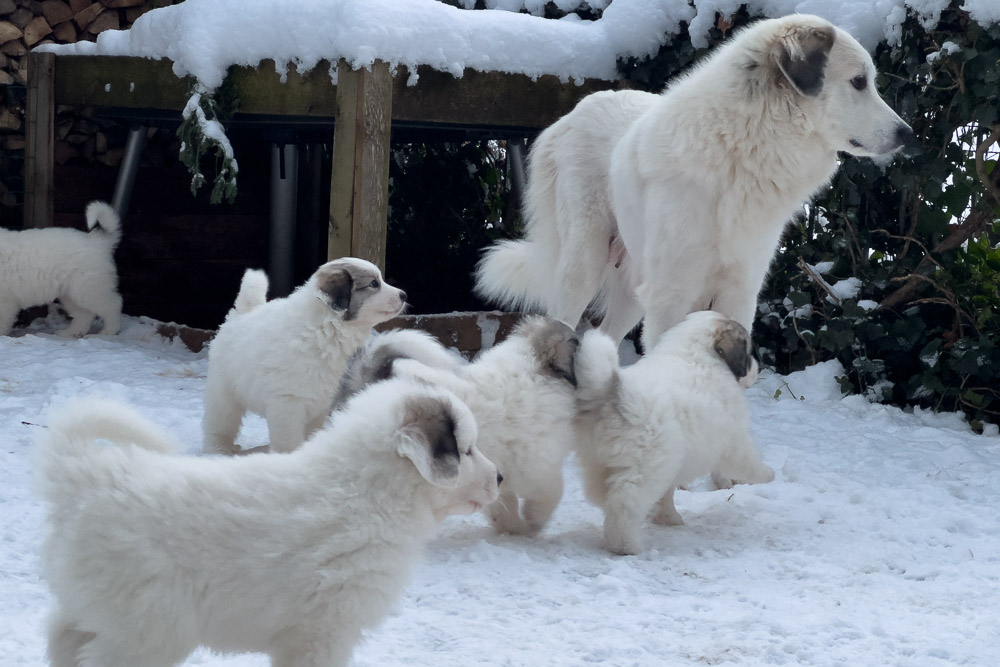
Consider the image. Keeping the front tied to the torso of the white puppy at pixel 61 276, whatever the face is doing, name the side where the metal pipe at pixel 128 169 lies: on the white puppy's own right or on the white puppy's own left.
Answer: on the white puppy's own right

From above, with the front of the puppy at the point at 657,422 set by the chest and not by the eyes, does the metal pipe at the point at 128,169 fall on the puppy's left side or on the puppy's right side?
on the puppy's left side

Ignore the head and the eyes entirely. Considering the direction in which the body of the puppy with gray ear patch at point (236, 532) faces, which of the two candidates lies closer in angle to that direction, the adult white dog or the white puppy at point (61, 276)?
the adult white dog

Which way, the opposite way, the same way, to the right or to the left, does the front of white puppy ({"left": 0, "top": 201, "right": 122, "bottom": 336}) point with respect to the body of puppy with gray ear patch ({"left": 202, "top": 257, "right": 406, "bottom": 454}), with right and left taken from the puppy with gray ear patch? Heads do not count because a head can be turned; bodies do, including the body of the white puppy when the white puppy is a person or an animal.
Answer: the opposite way

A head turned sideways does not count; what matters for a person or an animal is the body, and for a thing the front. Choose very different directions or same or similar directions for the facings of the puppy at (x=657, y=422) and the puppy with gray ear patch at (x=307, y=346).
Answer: same or similar directions

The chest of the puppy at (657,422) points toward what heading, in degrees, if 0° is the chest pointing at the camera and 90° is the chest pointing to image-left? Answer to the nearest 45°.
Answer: approximately 225°

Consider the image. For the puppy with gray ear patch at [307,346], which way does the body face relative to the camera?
to the viewer's right

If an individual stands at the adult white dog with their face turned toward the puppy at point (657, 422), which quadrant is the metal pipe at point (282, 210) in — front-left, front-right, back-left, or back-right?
back-right

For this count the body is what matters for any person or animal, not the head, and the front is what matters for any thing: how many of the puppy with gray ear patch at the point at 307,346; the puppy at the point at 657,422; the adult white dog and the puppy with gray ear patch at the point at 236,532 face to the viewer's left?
0

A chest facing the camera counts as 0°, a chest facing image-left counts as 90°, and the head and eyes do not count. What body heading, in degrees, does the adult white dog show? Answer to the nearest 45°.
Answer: approximately 315°

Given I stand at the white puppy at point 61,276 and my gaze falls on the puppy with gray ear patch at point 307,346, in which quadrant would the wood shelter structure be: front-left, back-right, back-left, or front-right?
front-left

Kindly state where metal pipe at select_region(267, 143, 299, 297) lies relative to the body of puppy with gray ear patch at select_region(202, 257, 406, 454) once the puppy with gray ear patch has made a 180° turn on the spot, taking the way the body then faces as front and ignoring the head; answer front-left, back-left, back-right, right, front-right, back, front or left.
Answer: right

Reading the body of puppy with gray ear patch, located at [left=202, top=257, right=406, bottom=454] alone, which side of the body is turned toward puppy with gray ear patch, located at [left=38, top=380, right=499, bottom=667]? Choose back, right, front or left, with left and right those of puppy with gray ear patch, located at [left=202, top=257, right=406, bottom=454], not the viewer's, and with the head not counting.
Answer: right

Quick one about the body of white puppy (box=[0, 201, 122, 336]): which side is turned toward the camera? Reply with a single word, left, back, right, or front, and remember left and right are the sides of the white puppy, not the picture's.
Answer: left

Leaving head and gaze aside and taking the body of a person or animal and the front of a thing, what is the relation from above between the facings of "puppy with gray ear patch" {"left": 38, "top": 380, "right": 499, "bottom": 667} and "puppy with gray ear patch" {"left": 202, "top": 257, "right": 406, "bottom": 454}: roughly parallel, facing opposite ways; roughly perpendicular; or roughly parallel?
roughly parallel

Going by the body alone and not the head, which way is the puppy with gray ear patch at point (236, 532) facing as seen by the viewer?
to the viewer's right

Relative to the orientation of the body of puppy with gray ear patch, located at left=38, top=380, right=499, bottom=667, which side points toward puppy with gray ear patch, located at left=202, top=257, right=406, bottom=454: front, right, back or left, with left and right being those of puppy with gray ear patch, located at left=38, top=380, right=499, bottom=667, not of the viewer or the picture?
left

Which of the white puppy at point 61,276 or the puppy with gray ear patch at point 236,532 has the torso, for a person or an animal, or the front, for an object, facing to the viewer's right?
the puppy with gray ear patch
